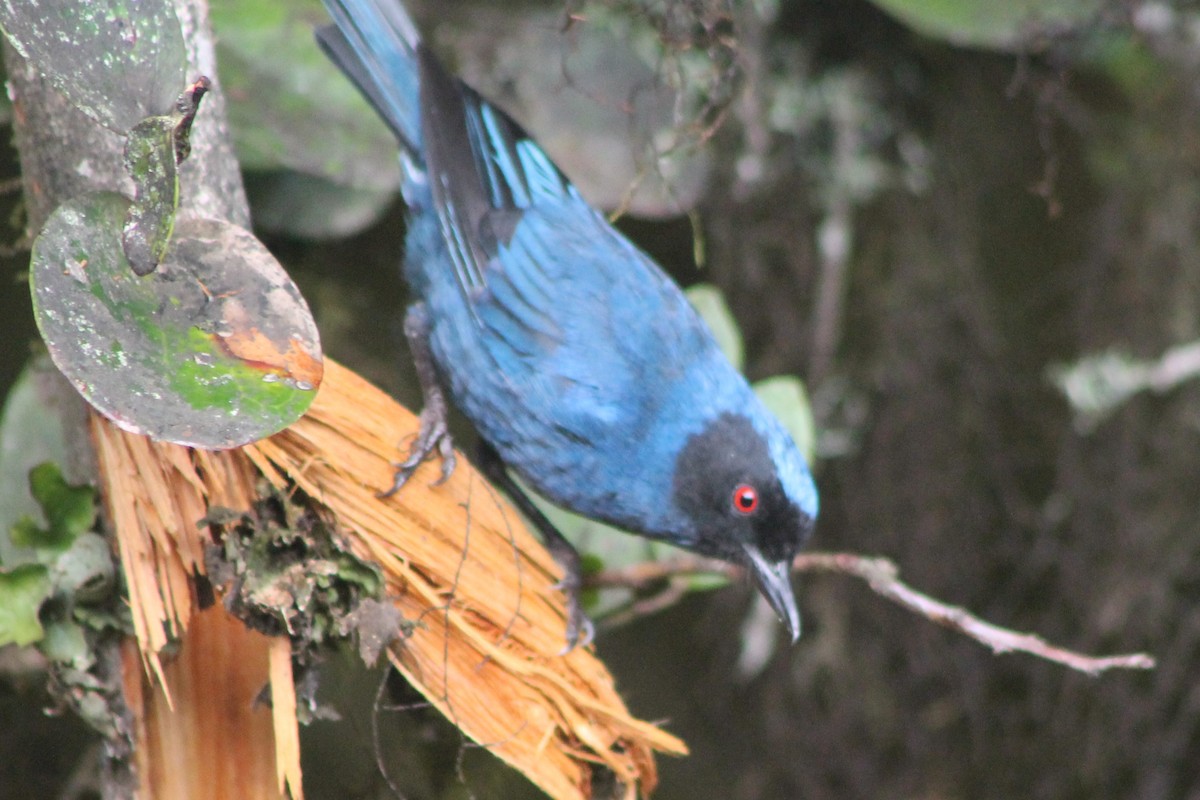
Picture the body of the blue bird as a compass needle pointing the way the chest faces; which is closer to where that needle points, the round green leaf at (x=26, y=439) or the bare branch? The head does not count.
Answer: the bare branch

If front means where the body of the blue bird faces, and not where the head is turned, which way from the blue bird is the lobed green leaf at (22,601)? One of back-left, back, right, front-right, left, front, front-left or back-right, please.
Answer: back-right

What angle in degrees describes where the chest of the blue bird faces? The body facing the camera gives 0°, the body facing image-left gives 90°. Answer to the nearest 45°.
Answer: approximately 270°

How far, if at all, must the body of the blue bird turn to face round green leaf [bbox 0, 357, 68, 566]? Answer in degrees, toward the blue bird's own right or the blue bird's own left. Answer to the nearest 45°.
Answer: approximately 180°
